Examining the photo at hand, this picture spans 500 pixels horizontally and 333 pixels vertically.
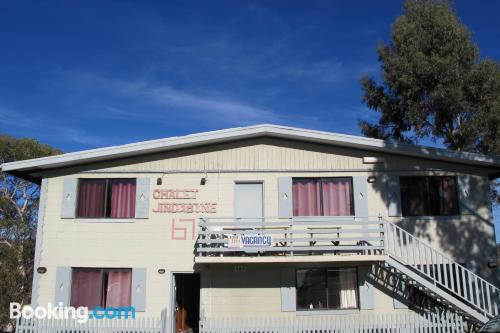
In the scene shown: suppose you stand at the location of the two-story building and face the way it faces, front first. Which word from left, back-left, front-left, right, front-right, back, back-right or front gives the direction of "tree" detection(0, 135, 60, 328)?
back-right

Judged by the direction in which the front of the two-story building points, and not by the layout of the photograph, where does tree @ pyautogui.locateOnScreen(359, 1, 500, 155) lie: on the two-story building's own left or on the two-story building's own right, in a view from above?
on the two-story building's own left

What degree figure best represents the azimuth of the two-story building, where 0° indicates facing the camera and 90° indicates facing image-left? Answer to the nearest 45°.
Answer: approximately 0°

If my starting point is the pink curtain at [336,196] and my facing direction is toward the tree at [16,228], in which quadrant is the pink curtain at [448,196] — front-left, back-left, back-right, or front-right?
back-right

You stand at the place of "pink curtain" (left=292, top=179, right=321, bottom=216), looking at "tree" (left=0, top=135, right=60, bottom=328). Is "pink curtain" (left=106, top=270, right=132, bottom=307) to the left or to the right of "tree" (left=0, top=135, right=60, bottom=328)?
left
